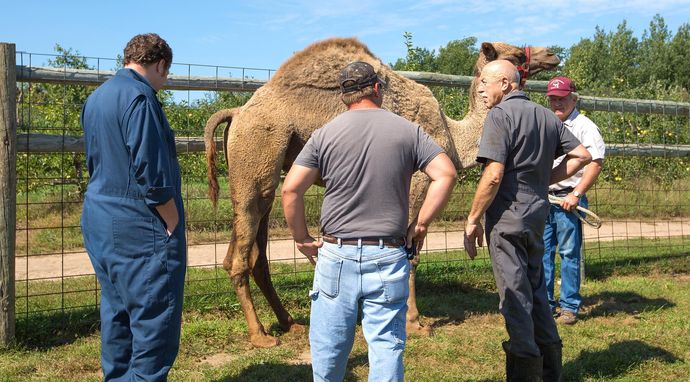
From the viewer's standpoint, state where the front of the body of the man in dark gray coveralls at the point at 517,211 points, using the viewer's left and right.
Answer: facing away from the viewer and to the left of the viewer

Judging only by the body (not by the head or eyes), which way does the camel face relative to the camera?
to the viewer's right

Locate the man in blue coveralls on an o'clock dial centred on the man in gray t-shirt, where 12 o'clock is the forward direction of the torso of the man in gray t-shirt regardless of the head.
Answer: The man in blue coveralls is roughly at 9 o'clock from the man in gray t-shirt.

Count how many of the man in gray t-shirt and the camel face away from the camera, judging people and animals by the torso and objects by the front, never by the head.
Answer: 1

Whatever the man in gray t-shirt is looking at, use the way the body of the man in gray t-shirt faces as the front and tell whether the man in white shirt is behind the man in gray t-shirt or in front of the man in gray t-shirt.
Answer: in front

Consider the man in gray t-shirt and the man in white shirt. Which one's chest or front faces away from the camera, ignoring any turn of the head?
the man in gray t-shirt

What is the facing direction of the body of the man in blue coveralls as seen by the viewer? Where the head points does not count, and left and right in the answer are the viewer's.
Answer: facing away from the viewer and to the right of the viewer

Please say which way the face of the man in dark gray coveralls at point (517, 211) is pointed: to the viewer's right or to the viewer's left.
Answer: to the viewer's left

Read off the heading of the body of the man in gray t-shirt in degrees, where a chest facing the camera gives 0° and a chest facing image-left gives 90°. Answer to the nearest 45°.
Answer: approximately 180°

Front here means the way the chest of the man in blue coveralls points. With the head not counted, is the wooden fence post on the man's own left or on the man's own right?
on the man's own left

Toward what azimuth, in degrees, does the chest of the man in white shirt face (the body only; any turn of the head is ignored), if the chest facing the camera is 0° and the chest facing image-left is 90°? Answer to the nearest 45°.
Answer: approximately 45°

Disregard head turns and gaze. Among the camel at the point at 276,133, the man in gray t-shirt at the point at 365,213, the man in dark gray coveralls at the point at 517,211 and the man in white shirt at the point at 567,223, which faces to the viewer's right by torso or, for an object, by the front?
the camel
